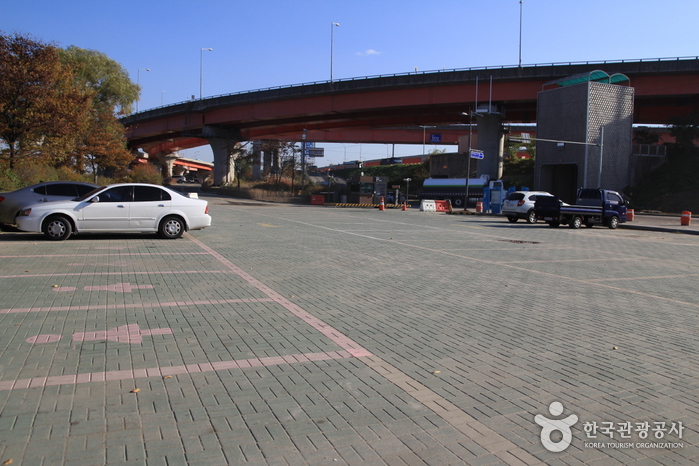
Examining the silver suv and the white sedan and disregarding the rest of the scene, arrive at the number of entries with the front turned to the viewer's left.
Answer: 1

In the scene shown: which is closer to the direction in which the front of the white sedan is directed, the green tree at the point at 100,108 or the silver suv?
the green tree

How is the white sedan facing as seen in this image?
to the viewer's left

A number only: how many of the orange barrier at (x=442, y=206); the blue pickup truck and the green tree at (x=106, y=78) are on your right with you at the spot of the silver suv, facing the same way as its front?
1

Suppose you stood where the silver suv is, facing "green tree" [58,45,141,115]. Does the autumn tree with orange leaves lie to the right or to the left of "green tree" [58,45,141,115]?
left

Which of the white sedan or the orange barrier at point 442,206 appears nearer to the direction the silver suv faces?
the orange barrier

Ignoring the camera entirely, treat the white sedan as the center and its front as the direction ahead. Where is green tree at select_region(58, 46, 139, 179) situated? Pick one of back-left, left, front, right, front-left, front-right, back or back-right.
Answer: right

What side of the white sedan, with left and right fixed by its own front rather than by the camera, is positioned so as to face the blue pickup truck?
back

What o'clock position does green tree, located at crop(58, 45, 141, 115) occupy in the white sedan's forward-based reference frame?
The green tree is roughly at 3 o'clock from the white sedan.
